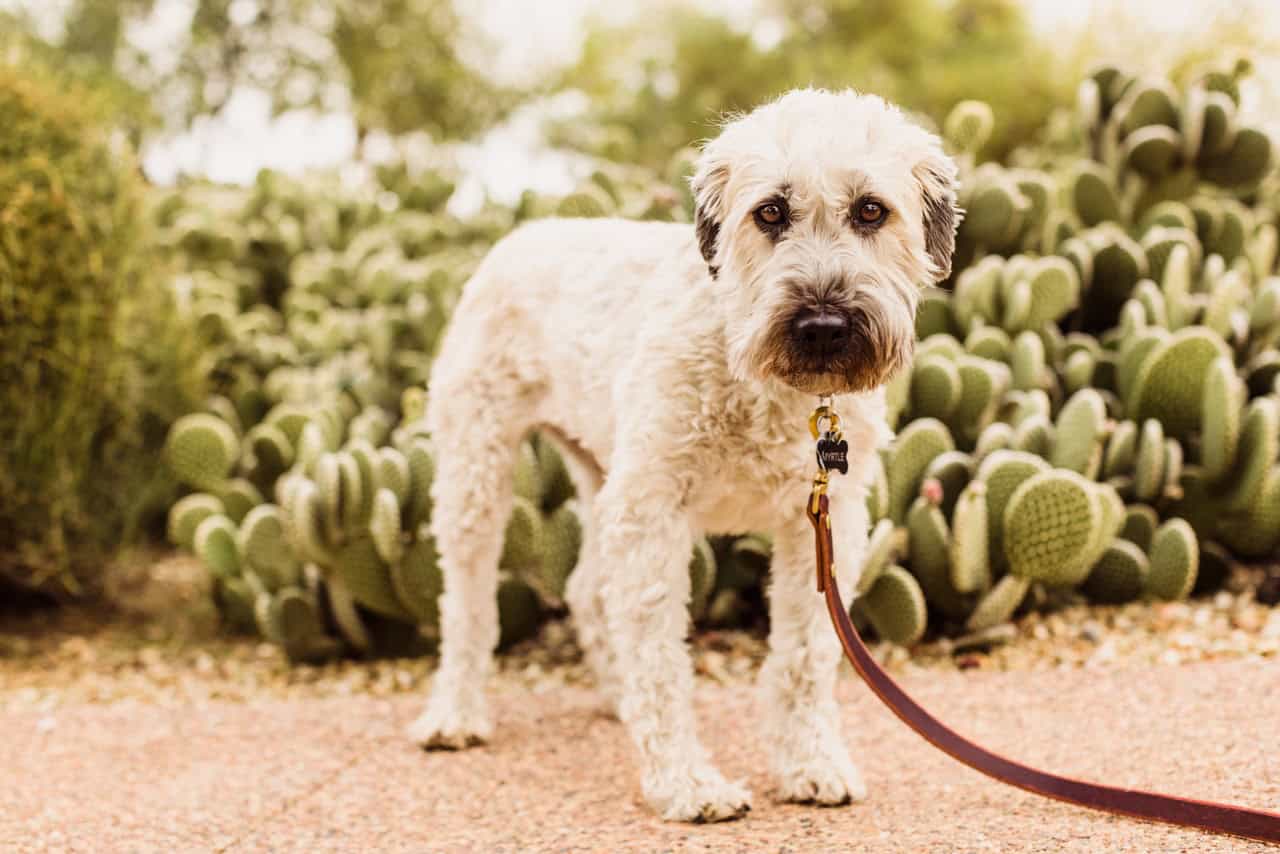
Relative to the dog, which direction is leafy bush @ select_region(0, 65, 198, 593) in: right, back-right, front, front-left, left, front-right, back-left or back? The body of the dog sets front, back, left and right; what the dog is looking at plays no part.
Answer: back

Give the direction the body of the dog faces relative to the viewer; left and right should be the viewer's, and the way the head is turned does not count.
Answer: facing the viewer and to the right of the viewer
